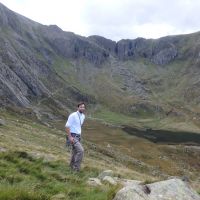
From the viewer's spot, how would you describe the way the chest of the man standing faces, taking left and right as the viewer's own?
facing the viewer and to the right of the viewer

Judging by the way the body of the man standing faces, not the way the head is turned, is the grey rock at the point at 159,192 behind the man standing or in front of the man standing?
in front
